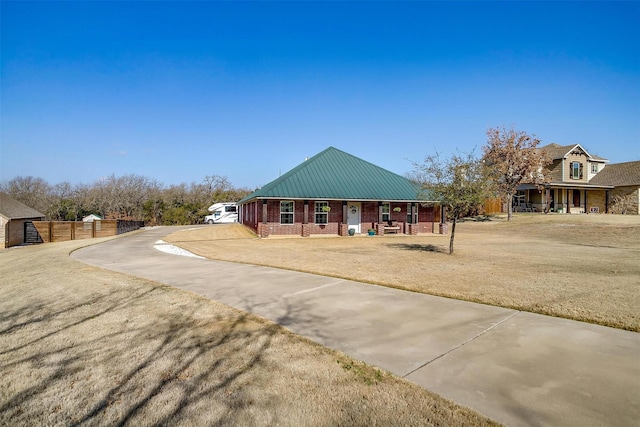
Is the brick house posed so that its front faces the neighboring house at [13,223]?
no

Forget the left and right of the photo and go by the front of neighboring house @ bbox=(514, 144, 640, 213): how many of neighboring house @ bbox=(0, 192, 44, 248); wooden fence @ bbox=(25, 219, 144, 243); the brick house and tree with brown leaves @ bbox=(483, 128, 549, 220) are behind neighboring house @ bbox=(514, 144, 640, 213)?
0

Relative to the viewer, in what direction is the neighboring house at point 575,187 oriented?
toward the camera

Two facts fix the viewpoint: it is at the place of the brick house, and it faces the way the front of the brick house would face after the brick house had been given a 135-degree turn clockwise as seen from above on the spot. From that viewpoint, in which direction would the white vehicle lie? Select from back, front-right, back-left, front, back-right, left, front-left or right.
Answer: front

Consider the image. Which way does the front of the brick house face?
toward the camera

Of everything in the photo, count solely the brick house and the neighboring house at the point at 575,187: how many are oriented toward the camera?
2

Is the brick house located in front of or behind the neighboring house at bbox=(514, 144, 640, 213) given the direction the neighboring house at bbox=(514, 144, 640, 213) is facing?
in front

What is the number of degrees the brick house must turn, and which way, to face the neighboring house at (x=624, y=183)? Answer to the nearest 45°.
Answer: approximately 135° to its left

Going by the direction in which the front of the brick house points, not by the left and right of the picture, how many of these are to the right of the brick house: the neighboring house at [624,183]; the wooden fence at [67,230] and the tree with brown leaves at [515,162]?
1

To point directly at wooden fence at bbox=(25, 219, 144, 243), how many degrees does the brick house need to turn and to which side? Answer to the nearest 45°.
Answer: approximately 90° to its right

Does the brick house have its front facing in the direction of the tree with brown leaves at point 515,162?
no

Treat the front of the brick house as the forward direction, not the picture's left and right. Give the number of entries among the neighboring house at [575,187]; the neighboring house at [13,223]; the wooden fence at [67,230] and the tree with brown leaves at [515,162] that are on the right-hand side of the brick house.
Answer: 2

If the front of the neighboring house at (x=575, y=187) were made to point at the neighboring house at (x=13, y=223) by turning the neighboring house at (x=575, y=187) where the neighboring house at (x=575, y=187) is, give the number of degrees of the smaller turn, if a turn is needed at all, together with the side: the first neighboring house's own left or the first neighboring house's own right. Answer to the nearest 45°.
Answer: approximately 45° to the first neighboring house's own right

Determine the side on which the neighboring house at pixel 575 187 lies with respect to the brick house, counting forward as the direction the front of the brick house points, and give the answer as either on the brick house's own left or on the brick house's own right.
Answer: on the brick house's own left
